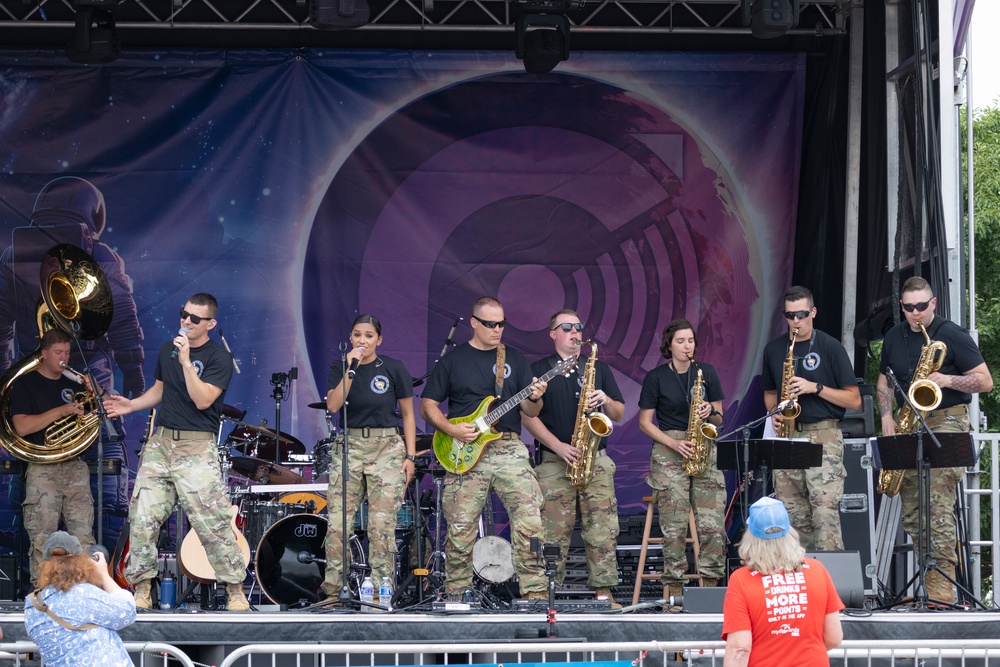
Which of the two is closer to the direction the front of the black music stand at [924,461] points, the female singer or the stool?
the stool

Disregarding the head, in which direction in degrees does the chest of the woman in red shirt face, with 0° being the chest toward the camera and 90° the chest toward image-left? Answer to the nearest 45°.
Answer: approximately 180°

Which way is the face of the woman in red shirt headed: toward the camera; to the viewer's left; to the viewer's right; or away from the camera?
away from the camera

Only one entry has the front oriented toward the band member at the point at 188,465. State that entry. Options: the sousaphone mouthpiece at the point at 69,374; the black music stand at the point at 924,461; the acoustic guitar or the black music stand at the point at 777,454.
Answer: the acoustic guitar

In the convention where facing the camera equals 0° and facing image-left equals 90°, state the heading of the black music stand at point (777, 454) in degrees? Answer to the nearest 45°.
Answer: approximately 180°

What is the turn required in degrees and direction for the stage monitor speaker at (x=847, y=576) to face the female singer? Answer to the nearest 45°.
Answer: approximately 90° to its left

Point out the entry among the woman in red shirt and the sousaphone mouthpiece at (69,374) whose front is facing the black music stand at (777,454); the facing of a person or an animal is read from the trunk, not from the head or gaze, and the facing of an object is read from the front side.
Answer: the woman in red shirt

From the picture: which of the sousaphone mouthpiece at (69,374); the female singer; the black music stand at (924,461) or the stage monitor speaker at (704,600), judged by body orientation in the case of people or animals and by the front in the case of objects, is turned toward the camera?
the female singer

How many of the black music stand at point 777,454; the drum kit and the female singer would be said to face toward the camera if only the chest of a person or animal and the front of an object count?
2
